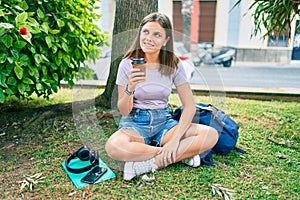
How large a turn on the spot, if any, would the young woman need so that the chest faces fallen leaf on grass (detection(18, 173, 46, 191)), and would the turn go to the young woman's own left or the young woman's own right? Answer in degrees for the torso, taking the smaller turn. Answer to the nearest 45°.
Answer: approximately 90° to the young woman's own right

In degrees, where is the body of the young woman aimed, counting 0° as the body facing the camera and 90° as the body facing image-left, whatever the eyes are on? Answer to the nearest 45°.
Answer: approximately 0°

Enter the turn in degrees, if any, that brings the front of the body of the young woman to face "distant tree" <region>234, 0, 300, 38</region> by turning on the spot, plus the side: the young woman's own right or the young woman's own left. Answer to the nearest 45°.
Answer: approximately 135° to the young woman's own left

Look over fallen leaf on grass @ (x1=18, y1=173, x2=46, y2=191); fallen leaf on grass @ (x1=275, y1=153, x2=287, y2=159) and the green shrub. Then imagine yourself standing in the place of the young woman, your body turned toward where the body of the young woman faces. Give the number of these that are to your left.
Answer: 1

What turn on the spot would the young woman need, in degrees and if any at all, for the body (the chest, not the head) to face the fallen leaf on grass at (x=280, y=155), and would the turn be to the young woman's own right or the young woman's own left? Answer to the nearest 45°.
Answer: approximately 90° to the young woman's own left
